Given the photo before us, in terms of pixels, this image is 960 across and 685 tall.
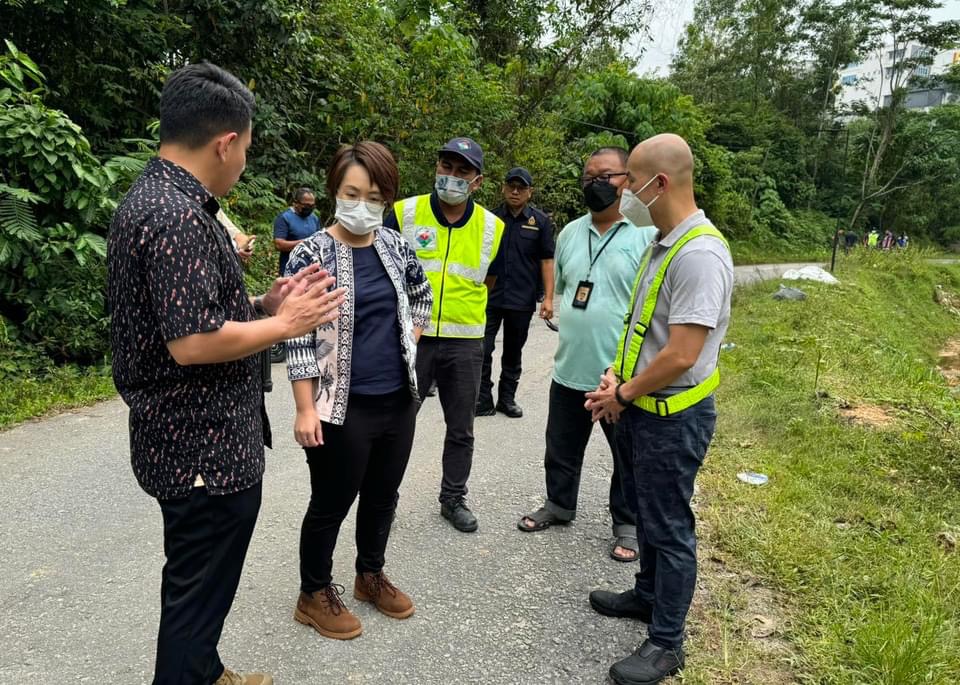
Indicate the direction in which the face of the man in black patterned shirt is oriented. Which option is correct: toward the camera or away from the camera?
away from the camera

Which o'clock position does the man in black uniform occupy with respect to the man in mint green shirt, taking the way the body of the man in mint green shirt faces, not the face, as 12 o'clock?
The man in black uniform is roughly at 4 o'clock from the man in mint green shirt.

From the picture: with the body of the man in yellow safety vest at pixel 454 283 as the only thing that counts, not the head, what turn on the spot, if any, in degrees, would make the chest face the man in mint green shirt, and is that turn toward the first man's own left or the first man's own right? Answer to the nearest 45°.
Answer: approximately 90° to the first man's own left

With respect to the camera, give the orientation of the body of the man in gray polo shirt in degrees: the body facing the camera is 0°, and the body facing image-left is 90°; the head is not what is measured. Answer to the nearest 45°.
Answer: approximately 90°

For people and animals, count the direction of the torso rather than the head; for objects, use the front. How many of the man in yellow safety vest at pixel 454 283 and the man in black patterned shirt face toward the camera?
1

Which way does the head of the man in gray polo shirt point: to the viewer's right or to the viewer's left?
to the viewer's left

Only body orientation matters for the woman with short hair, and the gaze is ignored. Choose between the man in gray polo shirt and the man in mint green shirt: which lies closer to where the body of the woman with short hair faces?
the man in gray polo shirt

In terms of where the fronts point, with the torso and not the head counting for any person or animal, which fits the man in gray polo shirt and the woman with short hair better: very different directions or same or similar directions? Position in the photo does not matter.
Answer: very different directions

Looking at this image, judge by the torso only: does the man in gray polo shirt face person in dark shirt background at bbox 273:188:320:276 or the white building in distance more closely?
the person in dark shirt background

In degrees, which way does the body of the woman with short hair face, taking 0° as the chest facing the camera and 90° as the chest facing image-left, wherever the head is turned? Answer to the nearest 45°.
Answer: approximately 315°
